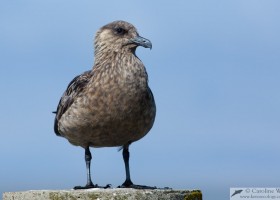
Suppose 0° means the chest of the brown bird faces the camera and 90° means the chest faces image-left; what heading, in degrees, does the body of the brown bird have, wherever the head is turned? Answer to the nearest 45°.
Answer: approximately 315°
